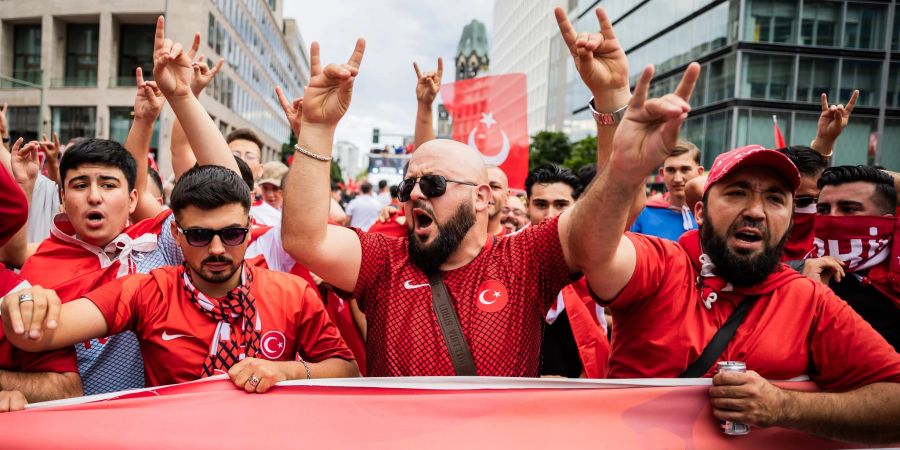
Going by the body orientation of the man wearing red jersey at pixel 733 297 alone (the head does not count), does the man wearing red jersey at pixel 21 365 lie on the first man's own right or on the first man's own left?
on the first man's own right

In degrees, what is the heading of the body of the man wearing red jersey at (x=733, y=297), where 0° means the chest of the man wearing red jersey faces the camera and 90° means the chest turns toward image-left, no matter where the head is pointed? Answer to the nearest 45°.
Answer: approximately 0°

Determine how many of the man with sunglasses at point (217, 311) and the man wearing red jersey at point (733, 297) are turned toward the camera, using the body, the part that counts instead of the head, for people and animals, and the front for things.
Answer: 2

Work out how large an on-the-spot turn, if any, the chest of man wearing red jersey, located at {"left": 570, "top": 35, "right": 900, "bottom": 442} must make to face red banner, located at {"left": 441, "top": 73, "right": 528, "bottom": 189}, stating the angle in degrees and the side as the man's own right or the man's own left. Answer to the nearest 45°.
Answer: approximately 135° to the man's own right

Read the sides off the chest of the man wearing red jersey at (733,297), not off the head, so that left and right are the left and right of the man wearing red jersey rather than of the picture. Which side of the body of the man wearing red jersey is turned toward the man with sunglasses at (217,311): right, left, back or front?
right

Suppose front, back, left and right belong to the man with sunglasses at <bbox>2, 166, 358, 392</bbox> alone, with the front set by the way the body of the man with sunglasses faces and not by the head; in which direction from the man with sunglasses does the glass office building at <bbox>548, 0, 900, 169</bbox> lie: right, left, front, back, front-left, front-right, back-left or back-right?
back-left

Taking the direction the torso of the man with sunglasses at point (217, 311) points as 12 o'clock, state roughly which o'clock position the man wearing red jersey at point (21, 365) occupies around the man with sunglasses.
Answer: The man wearing red jersey is roughly at 3 o'clock from the man with sunglasses.

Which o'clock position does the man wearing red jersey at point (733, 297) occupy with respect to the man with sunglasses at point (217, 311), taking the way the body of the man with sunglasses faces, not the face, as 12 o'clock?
The man wearing red jersey is roughly at 10 o'clock from the man with sunglasses.
